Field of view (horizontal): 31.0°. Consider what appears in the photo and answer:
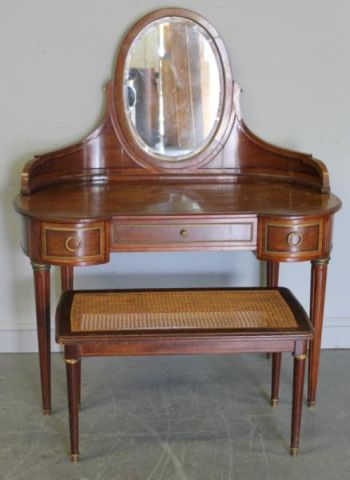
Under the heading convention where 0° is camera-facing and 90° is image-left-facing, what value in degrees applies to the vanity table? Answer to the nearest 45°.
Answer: approximately 0°

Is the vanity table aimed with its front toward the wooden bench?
yes
